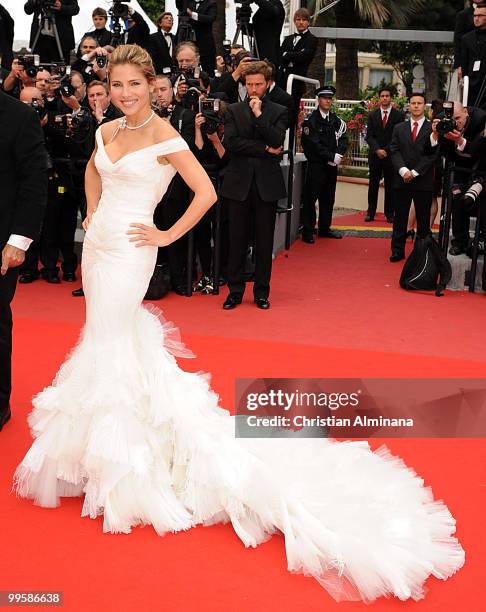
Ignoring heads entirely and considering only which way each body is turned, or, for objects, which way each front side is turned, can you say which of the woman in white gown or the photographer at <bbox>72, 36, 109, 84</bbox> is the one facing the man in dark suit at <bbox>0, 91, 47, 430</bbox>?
the photographer

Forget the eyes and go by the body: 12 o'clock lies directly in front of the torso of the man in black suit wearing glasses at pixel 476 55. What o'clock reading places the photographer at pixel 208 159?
the photographer at pixel 208 159 is roughly at 12 o'clock from the man in black suit wearing glasses at pixel 476 55.

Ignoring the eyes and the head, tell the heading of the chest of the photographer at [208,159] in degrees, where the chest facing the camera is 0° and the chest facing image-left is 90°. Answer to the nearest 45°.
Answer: approximately 0°

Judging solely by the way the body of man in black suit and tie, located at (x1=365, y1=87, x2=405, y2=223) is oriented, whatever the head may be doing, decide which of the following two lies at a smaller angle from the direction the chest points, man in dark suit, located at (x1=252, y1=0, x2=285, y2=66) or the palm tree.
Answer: the man in dark suit

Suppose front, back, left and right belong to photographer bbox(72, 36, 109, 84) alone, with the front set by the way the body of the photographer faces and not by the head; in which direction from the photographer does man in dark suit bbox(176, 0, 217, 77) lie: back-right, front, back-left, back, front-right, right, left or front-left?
back-left

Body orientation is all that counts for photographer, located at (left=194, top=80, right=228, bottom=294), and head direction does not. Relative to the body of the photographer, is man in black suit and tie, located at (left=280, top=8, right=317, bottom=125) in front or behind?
behind

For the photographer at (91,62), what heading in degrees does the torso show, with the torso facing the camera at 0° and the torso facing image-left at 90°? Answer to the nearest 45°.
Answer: approximately 0°

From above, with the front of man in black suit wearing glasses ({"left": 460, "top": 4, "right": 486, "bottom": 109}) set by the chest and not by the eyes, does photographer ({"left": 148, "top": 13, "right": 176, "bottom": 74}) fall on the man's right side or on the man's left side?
on the man's right side
